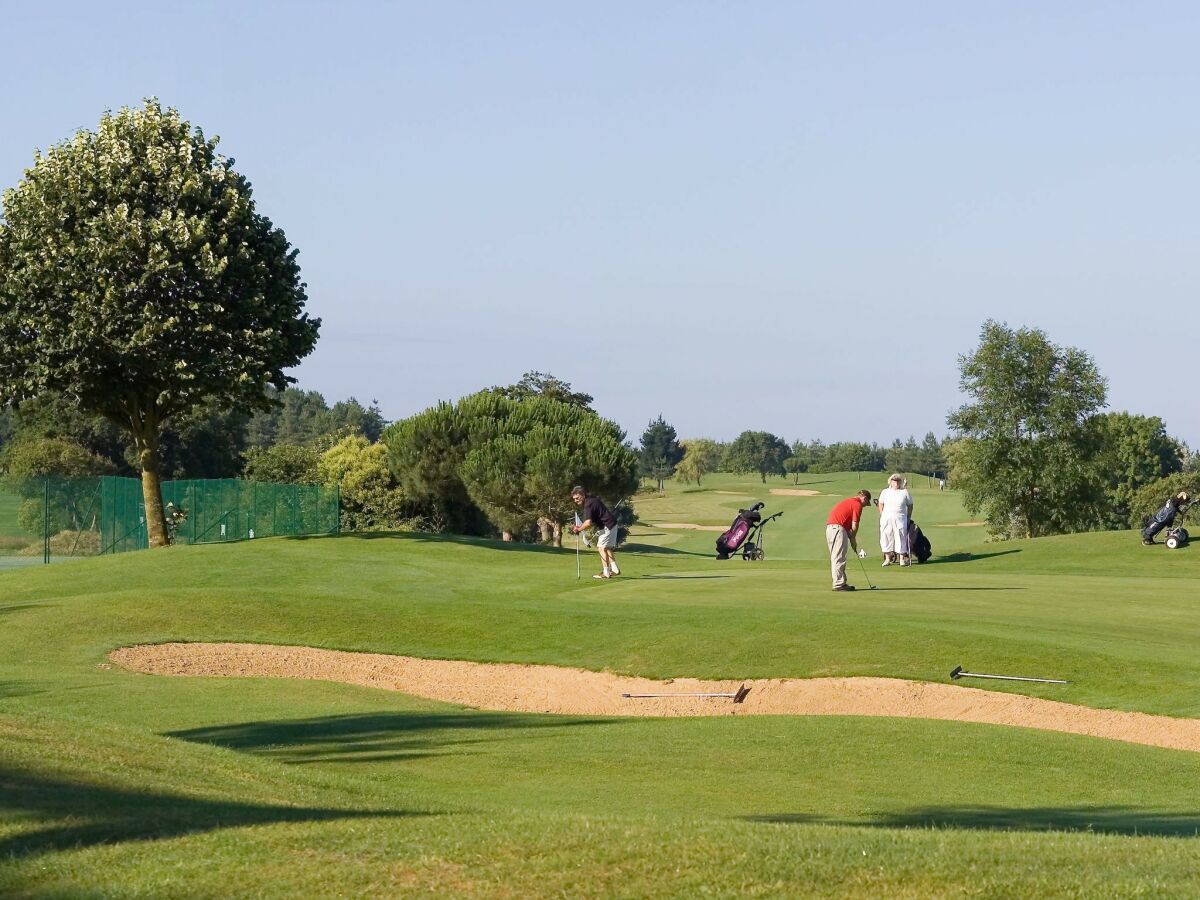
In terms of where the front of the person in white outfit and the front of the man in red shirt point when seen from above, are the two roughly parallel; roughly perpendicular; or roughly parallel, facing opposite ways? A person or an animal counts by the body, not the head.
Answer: roughly perpendicular

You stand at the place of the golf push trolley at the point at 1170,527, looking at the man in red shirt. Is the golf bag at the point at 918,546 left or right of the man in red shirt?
right

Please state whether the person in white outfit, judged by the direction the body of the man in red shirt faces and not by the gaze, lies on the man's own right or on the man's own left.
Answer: on the man's own left

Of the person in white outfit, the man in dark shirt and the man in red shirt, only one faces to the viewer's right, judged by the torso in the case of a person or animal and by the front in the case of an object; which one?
the man in red shirt

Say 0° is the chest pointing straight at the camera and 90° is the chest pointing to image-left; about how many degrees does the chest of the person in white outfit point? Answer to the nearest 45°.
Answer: approximately 0°

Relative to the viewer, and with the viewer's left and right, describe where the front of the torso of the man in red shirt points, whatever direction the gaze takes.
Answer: facing to the right of the viewer

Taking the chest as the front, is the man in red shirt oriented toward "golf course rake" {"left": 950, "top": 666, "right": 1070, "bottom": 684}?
no

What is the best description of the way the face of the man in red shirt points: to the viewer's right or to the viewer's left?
to the viewer's right

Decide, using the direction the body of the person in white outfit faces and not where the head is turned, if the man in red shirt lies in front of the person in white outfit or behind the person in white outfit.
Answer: in front

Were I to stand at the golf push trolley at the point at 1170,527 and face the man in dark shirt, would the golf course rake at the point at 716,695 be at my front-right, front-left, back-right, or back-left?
front-left

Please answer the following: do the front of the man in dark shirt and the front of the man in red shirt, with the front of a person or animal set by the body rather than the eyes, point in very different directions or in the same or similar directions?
very different directions

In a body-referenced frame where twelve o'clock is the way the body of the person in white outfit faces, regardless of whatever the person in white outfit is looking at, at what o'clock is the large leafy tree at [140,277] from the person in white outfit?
The large leafy tree is roughly at 3 o'clock from the person in white outfit.
